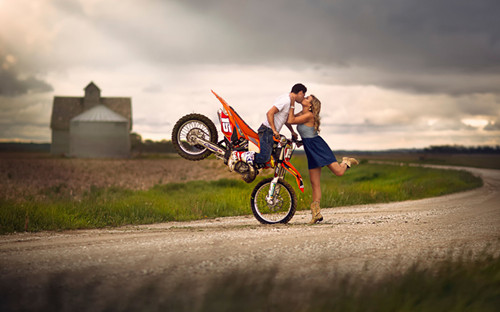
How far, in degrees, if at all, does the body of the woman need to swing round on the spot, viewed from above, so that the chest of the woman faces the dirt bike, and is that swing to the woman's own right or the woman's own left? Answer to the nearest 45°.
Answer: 0° — they already face it

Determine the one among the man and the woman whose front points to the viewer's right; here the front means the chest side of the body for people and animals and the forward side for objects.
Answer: the man

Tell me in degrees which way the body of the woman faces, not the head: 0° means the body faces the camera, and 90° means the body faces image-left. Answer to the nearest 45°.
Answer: approximately 90°

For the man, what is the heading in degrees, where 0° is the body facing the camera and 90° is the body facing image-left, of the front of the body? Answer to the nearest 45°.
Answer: approximately 270°

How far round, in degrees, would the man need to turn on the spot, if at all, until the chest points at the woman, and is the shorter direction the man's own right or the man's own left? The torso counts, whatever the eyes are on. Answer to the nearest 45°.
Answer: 0° — they already face them

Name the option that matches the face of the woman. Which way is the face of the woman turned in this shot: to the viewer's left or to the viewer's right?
to the viewer's left

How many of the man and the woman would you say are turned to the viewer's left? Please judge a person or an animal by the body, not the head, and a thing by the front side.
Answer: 1

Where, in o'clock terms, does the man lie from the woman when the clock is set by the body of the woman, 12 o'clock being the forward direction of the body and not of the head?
The man is roughly at 11 o'clock from the woman.

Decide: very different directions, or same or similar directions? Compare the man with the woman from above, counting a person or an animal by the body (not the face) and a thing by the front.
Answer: very different directions

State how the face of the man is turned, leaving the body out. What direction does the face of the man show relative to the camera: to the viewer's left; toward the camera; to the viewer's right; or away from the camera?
to the viewer's right
